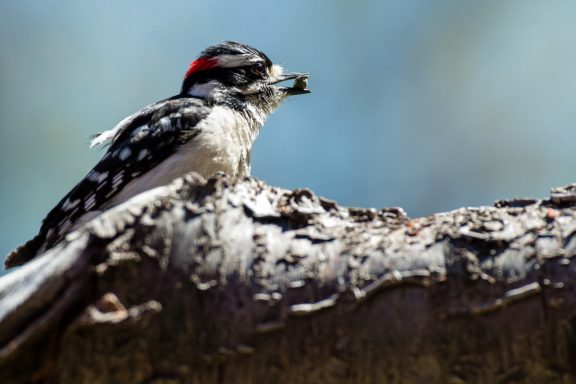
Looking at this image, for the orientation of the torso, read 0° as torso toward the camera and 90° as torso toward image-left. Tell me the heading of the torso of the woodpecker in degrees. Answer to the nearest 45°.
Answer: approximately 270°
